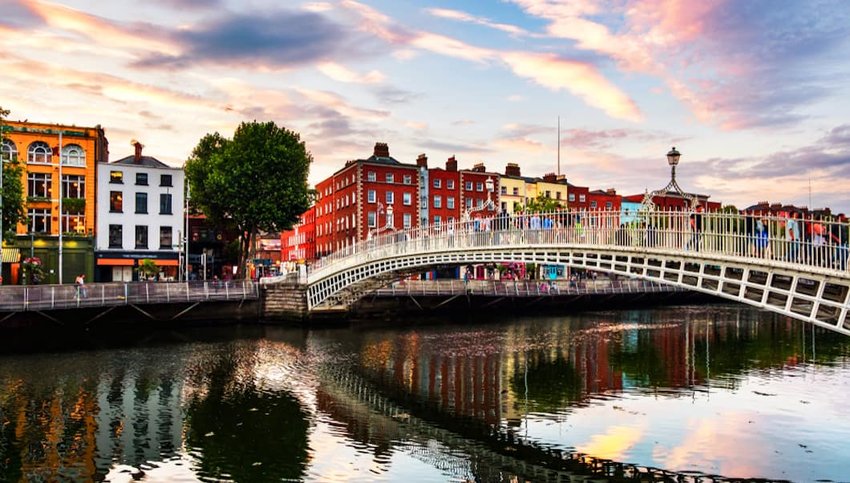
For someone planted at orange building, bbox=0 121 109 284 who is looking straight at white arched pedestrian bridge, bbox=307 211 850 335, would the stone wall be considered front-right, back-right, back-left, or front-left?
front-left

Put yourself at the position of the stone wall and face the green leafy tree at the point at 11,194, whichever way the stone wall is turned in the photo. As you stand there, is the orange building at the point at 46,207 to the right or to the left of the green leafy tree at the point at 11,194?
right

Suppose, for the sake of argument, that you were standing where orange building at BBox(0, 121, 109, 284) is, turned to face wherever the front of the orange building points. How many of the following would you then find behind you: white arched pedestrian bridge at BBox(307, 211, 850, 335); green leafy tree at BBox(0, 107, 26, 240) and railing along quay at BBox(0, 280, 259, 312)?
0

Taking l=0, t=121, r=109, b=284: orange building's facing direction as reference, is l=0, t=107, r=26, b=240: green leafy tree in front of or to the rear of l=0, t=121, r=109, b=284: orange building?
in front

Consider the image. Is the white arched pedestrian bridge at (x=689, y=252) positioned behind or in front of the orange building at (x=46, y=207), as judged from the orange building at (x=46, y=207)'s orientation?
in front

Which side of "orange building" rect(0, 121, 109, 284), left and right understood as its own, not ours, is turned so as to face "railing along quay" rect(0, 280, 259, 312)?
front

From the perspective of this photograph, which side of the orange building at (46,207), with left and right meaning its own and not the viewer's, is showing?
front

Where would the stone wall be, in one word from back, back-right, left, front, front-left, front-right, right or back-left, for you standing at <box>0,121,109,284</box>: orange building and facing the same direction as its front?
front-left

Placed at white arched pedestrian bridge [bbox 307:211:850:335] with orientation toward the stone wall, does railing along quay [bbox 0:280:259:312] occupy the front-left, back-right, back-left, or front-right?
front-left

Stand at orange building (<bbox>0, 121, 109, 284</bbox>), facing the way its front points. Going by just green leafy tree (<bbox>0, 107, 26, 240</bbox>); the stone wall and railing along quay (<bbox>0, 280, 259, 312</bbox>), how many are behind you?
0
